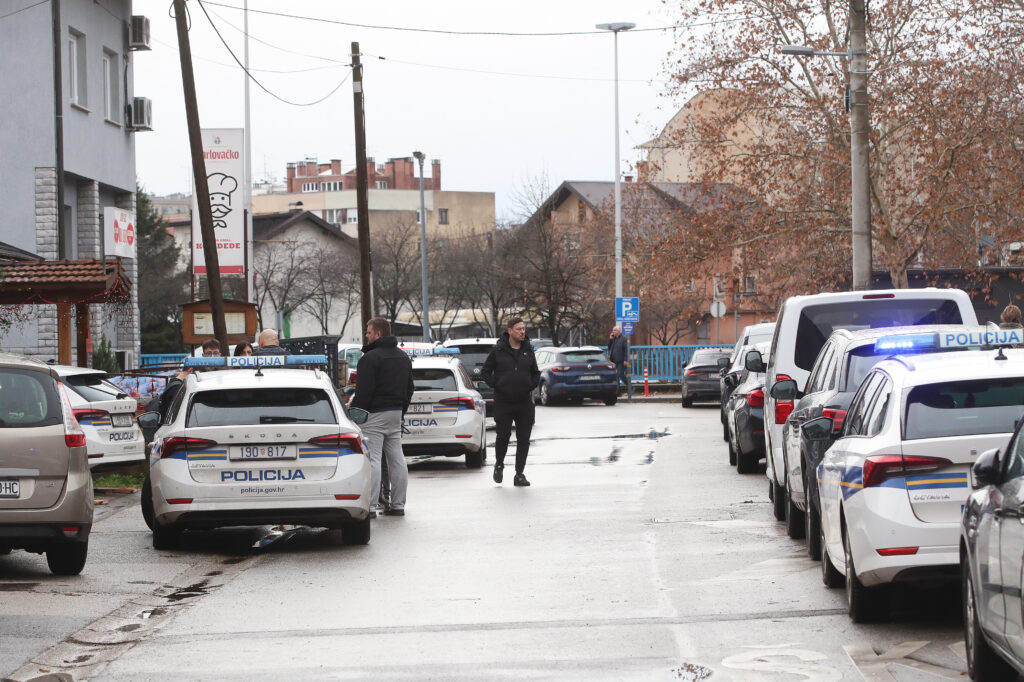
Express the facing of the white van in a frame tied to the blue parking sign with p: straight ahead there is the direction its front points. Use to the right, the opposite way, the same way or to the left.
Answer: the opposite way

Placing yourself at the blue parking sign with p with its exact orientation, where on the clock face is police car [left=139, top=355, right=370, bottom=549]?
The police car is roughly at 12 o'clock from the blue parking sign with p.

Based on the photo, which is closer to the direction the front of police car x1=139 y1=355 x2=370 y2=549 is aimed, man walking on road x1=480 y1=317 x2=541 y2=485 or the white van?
the man walking on road

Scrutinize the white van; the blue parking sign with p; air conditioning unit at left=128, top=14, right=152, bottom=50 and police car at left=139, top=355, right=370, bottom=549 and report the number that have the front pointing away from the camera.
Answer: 2

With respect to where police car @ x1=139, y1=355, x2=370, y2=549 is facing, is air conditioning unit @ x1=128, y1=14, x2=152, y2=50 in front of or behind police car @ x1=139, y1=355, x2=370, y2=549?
in front

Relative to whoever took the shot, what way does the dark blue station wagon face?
facing away from the viewer and to the left of the viewer

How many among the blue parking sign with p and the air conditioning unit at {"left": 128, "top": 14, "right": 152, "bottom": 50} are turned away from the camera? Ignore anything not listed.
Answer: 0

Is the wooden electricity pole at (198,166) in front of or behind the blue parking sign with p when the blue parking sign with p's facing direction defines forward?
in front

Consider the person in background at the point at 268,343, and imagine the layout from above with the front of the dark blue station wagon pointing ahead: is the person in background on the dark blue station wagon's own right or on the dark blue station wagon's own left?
on the dark blue station wagon's own left

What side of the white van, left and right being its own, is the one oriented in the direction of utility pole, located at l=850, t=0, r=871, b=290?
front

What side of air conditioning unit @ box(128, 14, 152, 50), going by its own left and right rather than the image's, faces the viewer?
right

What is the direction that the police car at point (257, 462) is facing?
away from the camera

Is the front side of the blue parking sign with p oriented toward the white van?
yes

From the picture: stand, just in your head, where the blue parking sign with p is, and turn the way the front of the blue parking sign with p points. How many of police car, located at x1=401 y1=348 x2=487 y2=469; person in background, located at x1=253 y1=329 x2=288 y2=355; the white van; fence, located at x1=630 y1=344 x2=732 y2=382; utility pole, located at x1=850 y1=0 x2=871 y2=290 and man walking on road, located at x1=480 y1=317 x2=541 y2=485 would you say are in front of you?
5
